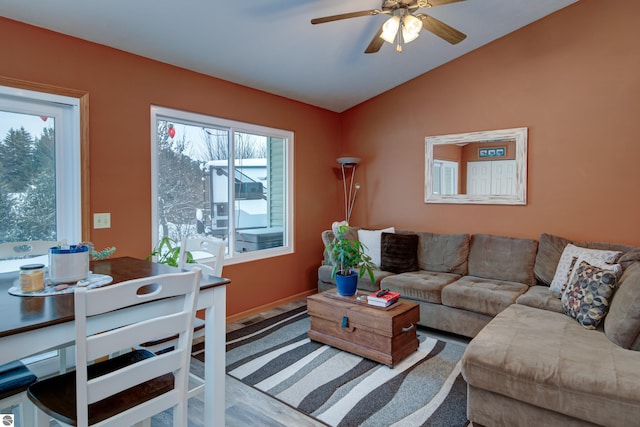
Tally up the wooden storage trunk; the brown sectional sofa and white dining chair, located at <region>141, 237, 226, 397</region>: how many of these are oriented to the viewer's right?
0

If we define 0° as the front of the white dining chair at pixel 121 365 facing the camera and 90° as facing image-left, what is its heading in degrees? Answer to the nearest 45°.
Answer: approximately 135°

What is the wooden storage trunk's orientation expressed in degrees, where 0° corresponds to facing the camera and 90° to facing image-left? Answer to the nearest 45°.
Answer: approximately 45°

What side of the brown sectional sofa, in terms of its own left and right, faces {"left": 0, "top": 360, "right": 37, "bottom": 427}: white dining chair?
front

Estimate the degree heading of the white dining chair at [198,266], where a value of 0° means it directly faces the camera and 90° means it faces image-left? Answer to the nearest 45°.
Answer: approximately 45°

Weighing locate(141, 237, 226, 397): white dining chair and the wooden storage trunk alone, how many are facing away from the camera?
0

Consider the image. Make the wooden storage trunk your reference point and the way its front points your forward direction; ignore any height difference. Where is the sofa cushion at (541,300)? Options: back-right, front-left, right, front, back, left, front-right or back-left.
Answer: back-left

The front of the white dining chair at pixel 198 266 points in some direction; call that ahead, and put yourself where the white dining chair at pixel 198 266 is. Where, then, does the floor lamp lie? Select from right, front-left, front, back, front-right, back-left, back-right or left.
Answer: back

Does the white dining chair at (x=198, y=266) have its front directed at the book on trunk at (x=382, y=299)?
no

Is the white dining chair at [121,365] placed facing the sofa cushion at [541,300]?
no

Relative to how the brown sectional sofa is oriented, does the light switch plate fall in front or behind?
in front

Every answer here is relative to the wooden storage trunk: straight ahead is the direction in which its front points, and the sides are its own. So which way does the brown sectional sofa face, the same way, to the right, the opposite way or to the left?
the same way

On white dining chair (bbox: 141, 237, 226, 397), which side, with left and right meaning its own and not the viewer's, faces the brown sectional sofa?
left

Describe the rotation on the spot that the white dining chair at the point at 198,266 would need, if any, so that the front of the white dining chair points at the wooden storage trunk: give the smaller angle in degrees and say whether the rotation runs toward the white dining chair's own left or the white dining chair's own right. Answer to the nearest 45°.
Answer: approximately 135° to the white dining chair's own left

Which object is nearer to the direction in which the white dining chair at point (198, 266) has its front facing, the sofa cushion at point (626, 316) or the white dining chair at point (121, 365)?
the white dining chair

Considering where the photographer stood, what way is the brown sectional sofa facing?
facing the viewer and to the left of the viewer
